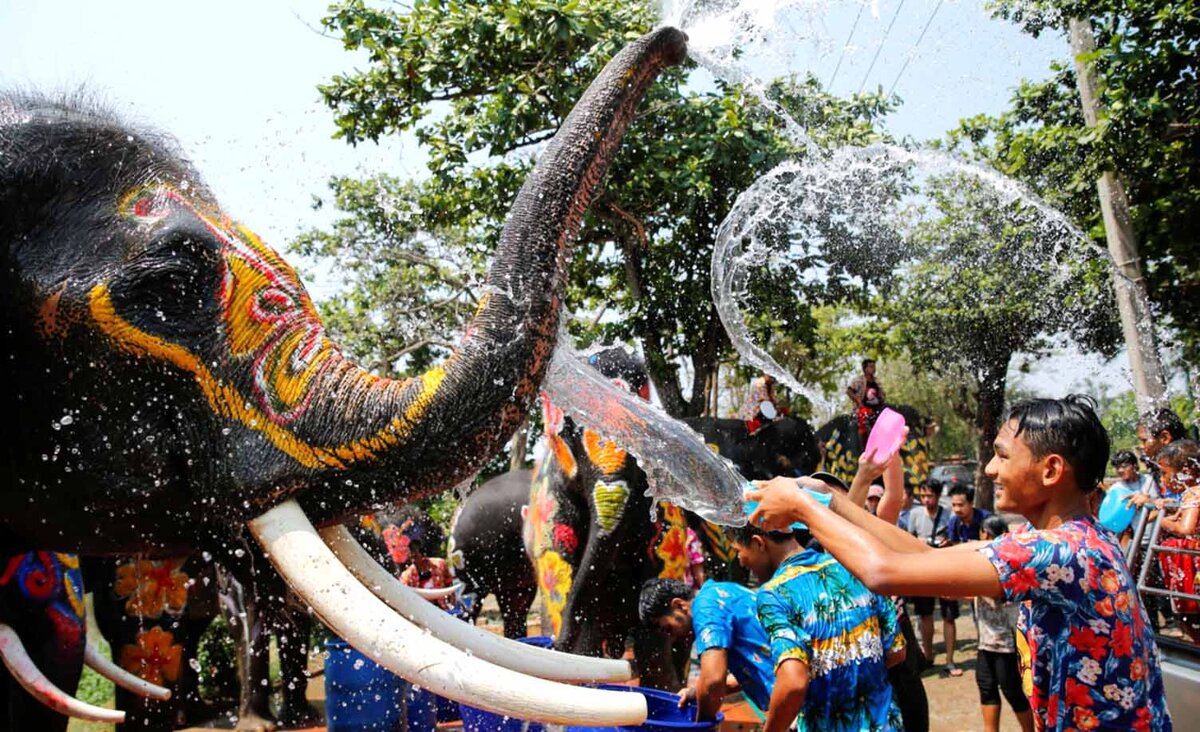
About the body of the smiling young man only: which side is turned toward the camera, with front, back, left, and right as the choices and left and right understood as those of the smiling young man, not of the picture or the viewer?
left

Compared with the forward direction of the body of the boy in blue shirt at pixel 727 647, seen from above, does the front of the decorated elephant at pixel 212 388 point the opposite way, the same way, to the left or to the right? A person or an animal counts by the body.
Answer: the opposite way

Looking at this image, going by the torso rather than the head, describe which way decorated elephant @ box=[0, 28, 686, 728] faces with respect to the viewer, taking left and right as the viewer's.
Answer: facing to the right of the viewer
